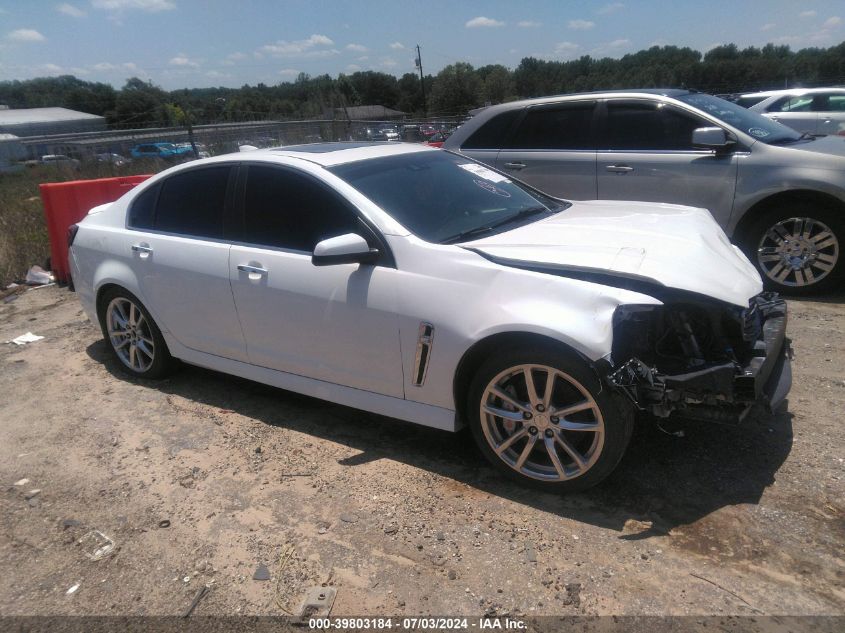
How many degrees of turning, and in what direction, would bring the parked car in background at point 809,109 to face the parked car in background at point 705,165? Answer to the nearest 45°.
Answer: approximately 90° to its right

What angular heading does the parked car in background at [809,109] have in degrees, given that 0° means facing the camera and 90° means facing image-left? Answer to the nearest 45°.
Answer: approximately 270°

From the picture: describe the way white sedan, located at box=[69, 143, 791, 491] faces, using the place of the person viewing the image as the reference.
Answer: facing the viewer and to the right of the viewer

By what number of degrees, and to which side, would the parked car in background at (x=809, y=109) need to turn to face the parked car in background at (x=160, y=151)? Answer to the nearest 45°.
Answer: approximately 180°

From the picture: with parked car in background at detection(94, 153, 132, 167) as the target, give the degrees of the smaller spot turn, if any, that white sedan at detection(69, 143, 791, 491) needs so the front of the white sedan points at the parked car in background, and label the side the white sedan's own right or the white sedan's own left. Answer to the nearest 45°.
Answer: approximately 180°

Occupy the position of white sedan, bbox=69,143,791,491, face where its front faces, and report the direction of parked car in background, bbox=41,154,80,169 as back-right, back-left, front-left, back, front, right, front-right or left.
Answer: back

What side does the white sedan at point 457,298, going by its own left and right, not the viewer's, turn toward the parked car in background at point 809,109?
left

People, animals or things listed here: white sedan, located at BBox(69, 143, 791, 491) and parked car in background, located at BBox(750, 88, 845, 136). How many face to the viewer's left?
0

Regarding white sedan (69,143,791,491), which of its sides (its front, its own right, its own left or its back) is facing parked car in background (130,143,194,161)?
back

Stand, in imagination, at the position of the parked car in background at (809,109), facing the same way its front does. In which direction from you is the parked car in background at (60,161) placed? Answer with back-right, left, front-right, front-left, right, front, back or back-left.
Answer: back
